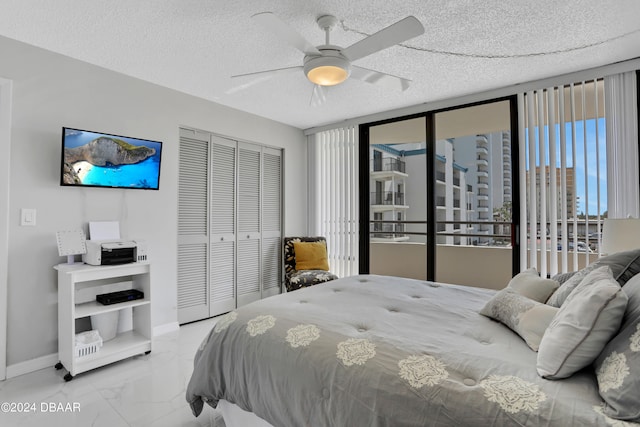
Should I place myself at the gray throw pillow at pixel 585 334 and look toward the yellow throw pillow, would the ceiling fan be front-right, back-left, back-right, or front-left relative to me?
front-left

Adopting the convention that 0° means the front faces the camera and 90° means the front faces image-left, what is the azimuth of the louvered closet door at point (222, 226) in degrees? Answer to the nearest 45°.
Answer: approximately 315°

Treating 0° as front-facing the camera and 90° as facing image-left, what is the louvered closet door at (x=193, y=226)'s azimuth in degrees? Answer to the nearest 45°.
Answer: approximately 315°

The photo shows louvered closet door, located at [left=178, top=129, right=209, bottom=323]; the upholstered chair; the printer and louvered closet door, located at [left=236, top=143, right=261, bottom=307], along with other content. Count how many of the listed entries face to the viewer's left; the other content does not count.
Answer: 0

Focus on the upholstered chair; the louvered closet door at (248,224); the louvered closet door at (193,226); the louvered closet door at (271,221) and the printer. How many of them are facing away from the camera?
0

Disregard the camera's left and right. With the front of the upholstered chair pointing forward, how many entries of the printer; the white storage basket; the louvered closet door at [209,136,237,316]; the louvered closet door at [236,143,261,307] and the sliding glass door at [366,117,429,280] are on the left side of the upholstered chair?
1

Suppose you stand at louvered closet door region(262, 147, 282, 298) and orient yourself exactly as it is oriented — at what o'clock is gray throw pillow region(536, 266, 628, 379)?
The gray throw pillow is roughly at 1 o'clock from the louvered closet door.

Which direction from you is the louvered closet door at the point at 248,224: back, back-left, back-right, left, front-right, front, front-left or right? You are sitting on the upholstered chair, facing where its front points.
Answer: back-right

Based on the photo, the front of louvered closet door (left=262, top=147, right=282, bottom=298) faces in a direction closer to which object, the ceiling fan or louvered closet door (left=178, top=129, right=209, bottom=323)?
the ceiling fan

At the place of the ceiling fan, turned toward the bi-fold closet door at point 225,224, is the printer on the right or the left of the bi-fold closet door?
left

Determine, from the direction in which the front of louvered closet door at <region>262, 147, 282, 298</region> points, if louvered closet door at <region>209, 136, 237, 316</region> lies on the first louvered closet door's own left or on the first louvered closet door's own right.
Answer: on the first louvered closet door's own right

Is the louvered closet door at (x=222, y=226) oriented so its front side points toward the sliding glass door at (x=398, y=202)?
no

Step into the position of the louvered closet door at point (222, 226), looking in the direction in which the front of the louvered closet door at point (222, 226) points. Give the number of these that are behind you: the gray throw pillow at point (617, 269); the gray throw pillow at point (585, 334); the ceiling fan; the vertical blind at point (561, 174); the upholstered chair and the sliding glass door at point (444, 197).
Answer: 0

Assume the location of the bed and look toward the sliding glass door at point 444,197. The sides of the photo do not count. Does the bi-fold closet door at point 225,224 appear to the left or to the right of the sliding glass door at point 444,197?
left

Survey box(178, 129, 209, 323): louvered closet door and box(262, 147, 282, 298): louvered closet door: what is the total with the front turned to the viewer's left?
0

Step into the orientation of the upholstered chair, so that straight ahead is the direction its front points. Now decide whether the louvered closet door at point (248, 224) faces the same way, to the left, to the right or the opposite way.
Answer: the same way

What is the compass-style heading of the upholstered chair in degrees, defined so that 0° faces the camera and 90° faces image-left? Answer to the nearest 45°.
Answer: approximately 315°

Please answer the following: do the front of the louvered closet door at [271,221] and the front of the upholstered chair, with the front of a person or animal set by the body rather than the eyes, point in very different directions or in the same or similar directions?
same or similar directions

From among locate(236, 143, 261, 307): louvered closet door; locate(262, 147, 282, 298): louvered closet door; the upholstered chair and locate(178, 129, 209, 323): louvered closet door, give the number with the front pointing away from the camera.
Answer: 0

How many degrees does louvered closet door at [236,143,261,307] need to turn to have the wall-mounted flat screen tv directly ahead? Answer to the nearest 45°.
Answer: approximately 90° to its right

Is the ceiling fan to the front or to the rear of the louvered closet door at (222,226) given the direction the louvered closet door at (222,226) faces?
to the front

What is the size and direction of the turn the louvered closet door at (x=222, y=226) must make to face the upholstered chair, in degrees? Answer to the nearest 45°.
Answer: approximately 45° to its left

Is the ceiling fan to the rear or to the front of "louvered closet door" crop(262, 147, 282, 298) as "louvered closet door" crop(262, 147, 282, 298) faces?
to the front
